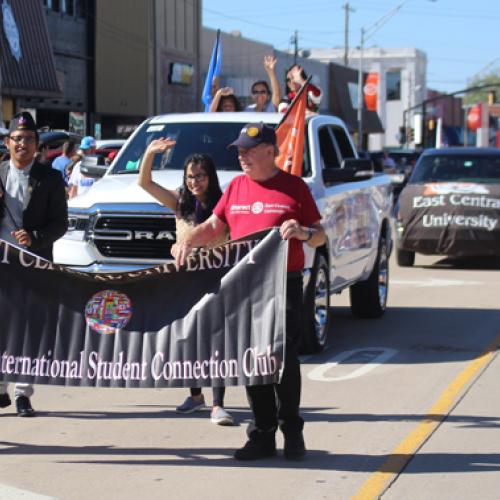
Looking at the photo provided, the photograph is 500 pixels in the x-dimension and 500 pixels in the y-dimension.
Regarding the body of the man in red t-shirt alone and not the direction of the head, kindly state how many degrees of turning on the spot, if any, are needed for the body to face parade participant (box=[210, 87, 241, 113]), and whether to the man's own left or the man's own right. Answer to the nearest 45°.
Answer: approximately 135° to the man's own right

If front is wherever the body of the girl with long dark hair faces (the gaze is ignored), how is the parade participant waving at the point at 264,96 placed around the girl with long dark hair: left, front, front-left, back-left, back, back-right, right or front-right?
back

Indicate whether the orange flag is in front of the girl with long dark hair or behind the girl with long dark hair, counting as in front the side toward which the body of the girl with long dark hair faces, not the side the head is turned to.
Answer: behind

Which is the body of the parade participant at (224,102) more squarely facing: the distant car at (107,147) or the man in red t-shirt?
the man in red t-shirt

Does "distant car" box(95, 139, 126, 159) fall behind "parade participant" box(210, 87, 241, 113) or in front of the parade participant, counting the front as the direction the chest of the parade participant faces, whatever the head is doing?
behind
